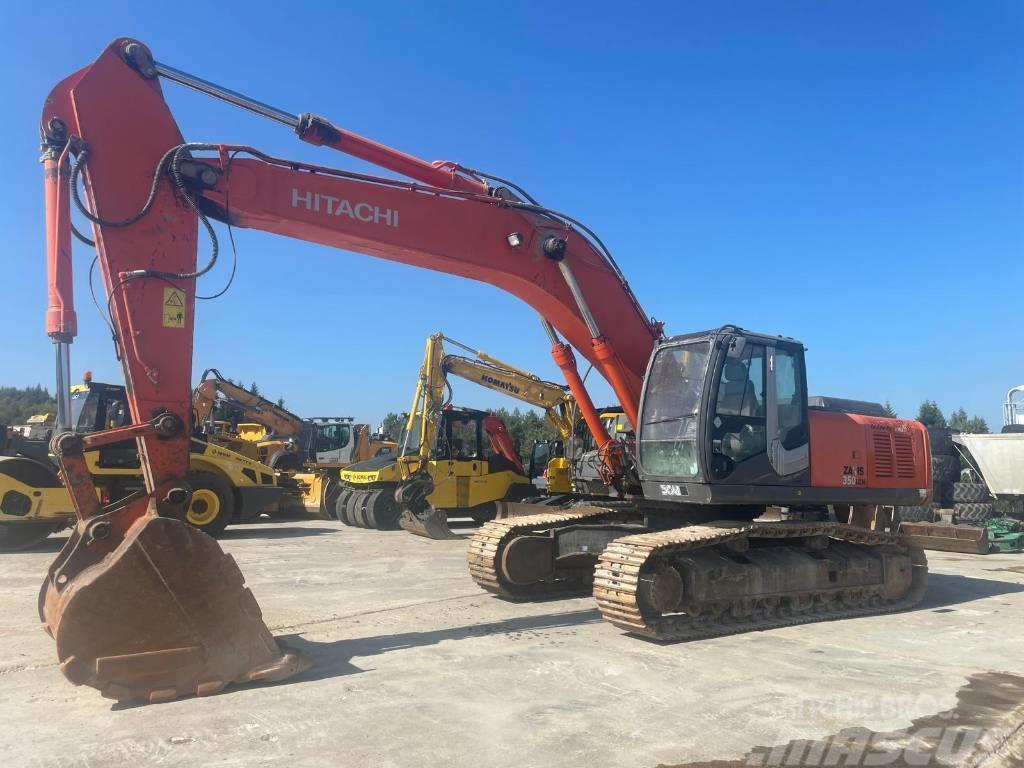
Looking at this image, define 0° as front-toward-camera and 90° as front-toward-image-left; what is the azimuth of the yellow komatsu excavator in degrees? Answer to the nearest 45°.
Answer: approximately 45°

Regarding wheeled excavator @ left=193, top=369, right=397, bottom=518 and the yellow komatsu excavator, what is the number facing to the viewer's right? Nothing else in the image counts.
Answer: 0

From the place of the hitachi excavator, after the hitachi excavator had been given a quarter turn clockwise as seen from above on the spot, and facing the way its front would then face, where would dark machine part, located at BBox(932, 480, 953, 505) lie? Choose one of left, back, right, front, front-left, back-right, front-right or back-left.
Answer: right

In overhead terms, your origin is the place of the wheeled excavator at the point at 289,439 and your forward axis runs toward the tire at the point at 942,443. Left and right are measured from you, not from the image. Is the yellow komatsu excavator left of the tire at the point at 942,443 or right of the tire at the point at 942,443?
right

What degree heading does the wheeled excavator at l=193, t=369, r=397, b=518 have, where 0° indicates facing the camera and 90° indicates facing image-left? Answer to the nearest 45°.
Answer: approximately 45°

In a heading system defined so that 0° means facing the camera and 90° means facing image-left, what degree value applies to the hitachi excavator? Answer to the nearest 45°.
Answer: approximately 45°

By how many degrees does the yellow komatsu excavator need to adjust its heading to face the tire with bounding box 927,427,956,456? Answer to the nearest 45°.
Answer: approximately 135° to its left

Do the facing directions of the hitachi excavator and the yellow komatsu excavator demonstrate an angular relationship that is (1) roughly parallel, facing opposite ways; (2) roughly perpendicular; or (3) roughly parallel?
roughly parallel
